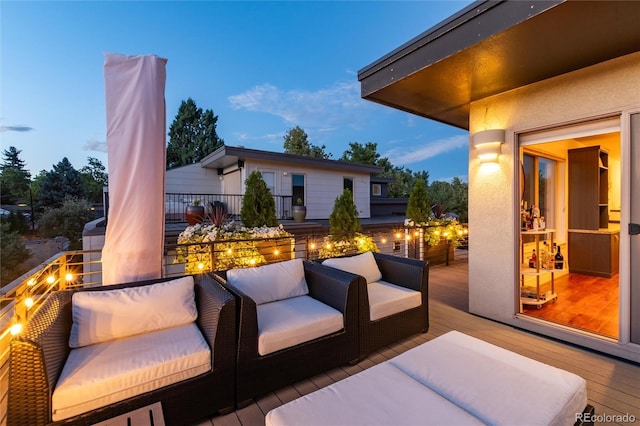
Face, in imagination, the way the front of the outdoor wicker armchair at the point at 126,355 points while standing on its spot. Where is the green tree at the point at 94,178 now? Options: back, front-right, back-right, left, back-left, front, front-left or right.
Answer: back-left

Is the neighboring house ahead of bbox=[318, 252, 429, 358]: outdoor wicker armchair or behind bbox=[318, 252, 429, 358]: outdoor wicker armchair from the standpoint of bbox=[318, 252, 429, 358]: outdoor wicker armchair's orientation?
behind

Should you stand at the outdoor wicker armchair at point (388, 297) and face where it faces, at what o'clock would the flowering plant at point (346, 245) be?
The flowering plant is roughly at 7 o'clock from the outdoor wicker armchair.

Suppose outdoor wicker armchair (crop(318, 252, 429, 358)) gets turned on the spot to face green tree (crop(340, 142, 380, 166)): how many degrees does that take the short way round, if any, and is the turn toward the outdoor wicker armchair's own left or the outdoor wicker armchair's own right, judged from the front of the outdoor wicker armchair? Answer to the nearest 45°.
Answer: approximately 135° to the outdoor wicker armchair's own left

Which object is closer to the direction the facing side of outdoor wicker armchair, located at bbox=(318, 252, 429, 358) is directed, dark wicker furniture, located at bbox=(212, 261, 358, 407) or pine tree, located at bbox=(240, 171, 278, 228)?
the dark wicker furniture

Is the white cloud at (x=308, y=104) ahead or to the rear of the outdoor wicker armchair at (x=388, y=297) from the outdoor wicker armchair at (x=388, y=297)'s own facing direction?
to the rear

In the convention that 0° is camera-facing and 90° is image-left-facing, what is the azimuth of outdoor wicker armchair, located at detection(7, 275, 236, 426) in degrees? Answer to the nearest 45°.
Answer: approximately 315°

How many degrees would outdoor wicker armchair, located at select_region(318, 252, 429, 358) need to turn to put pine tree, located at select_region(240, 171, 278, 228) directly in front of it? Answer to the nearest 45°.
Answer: approximately 180°

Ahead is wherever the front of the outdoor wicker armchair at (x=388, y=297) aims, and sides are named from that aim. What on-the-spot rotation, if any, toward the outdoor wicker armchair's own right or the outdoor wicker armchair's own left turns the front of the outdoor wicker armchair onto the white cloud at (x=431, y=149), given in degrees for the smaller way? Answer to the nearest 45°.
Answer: approximately 135° to the outdoor wicker armchair's own left

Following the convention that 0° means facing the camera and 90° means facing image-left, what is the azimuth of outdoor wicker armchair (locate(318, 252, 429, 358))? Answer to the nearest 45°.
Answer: approximately 315°

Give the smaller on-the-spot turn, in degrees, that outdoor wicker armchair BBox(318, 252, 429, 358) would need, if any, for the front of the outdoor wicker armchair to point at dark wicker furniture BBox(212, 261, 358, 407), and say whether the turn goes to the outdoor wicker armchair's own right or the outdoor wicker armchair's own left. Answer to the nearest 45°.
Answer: approximately 90° to the outdoor wicker armchair's own right
